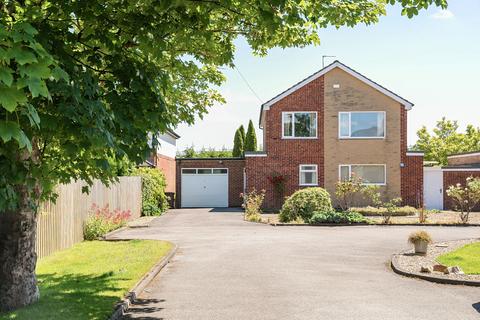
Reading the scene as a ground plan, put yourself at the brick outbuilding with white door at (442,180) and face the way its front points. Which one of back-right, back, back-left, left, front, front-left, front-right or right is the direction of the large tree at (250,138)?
back-right

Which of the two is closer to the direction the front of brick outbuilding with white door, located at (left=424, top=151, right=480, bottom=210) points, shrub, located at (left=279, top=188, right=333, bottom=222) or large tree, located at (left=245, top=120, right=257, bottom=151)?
the shrub

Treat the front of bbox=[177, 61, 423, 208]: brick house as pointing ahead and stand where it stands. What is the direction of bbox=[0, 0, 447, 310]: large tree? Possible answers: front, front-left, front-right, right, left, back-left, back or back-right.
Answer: front

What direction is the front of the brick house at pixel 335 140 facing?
toward the camera

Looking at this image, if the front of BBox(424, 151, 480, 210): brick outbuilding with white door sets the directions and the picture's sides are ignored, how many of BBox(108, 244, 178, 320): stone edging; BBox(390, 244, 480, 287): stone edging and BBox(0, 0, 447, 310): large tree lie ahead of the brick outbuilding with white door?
3

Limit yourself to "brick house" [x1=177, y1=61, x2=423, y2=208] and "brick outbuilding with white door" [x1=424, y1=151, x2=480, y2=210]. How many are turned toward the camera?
2

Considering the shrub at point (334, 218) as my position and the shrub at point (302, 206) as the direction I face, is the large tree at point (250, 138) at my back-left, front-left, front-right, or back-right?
front-right

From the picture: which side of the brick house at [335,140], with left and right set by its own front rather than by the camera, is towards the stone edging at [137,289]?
front

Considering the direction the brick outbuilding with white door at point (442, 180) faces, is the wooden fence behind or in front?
in front

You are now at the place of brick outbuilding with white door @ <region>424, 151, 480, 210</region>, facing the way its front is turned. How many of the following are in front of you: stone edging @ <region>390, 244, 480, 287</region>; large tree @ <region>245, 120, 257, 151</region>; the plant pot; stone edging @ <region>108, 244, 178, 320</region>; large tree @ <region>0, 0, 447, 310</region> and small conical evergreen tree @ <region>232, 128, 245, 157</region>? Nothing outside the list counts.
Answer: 4

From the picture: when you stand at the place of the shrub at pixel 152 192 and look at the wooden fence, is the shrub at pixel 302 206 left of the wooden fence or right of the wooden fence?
left

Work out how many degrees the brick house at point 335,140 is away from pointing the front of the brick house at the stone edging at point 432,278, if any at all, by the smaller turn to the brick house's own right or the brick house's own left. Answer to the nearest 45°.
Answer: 0° — it already faces it

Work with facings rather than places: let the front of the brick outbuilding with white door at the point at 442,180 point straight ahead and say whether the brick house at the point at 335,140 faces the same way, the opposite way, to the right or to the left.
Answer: the same way
